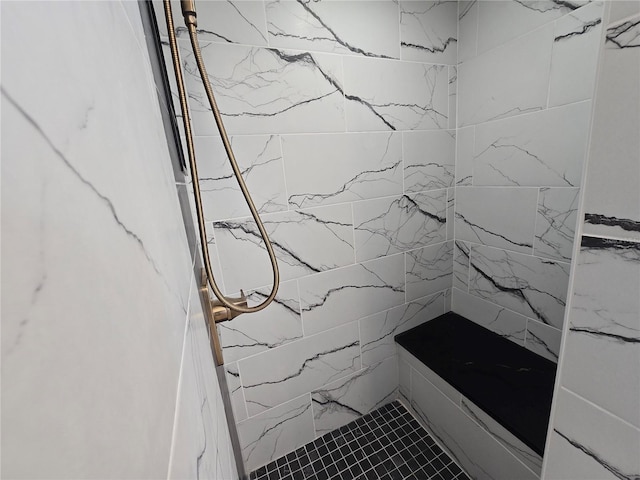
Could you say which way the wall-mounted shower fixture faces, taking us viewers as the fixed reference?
facing to the right of the viewer

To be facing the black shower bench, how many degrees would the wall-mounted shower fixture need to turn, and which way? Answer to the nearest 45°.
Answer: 0° — it already faces it
